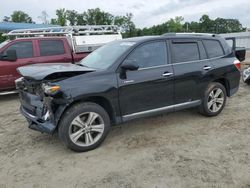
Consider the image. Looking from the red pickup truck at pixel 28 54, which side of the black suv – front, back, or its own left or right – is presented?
right

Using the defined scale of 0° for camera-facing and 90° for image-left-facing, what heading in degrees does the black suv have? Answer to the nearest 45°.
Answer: approximately 45°
